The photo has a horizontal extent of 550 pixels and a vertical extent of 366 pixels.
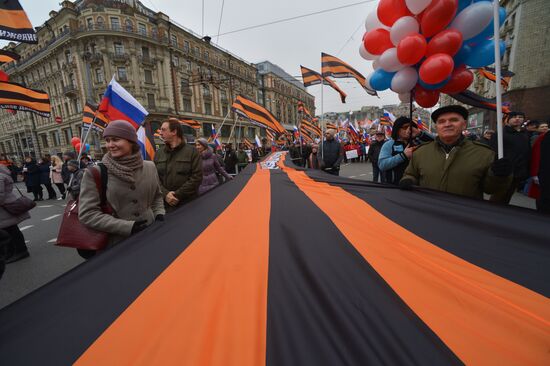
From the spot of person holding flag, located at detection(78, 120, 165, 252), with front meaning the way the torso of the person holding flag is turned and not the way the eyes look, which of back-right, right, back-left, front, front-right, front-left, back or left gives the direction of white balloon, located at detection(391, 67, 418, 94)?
front-left

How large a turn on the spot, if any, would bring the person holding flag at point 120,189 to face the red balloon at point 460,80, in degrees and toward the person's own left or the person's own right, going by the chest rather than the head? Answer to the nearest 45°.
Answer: approximately 45° to the person's own left

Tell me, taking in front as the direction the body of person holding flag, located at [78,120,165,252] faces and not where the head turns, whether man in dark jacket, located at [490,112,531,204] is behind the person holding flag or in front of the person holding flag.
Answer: in front

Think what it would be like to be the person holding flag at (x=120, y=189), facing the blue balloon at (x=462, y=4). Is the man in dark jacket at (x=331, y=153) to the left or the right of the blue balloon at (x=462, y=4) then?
left

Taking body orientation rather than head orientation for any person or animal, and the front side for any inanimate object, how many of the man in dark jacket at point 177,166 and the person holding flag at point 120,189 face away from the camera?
0

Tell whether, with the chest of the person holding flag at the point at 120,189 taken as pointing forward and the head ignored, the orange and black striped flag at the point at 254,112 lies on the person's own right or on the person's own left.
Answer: on the person's own left

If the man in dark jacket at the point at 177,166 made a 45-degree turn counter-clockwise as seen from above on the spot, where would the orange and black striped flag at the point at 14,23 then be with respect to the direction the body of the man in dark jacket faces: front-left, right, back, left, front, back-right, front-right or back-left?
back-right

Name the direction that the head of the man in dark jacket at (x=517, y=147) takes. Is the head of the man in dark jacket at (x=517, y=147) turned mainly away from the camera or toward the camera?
toward the camera

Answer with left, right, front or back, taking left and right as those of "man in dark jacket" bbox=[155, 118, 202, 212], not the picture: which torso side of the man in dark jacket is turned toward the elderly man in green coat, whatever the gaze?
left

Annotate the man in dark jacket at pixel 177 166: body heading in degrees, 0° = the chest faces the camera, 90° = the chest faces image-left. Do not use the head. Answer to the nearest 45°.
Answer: approximately 45°

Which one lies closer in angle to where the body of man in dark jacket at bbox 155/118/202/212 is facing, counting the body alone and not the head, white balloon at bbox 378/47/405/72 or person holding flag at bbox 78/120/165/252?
the person holding flag
